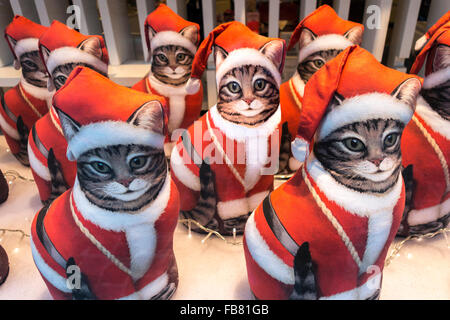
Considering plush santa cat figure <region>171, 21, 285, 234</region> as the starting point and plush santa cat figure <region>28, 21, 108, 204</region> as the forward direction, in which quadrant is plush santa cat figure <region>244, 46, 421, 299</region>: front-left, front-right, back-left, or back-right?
back-left

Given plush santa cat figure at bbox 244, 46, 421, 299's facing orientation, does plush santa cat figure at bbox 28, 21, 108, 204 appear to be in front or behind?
behind

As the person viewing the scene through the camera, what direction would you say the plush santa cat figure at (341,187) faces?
facing the viewer and to the right of the viewer

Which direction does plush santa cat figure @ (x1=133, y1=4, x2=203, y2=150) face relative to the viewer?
toward the camera

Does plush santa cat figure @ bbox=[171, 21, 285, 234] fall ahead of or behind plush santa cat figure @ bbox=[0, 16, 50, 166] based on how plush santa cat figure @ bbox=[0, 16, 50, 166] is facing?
ahead

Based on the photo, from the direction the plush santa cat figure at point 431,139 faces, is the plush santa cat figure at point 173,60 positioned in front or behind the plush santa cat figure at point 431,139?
behind
